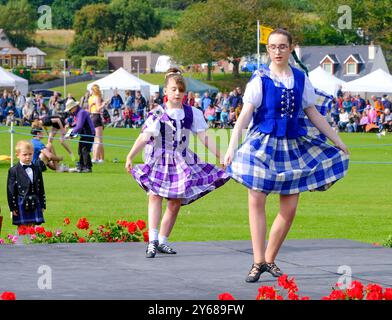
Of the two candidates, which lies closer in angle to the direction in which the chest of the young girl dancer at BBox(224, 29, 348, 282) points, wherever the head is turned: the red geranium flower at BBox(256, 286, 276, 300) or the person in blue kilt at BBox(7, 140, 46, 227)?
the red geranium flower

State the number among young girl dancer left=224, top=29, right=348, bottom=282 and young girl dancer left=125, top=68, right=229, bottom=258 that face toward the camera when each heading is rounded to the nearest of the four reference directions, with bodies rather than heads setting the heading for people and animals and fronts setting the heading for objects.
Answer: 2

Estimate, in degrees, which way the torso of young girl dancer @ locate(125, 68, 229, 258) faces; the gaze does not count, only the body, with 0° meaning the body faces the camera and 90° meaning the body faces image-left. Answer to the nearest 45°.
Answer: approximately 0°

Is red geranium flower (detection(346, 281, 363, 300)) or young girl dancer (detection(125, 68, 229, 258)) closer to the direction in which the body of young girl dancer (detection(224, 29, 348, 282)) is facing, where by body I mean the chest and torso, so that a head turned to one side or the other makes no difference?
the red geranium flower

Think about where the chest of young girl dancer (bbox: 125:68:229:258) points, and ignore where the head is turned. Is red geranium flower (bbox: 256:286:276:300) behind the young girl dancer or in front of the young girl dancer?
in front

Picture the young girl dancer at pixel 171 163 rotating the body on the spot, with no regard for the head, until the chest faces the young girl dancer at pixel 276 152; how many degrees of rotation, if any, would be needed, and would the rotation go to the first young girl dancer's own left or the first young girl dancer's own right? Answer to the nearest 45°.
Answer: approximately 45° to the first young girl dancer's own left

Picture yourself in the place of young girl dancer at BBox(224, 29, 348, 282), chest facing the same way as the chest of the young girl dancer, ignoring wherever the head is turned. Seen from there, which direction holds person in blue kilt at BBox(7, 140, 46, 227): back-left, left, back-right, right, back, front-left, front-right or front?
back-right

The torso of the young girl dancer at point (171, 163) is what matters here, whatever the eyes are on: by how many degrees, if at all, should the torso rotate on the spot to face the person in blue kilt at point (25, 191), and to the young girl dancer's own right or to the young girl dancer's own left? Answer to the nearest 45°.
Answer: approximately 135° to the young girl dancer's own right

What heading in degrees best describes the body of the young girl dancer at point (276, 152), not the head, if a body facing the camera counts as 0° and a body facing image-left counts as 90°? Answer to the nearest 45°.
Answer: approximately 0°

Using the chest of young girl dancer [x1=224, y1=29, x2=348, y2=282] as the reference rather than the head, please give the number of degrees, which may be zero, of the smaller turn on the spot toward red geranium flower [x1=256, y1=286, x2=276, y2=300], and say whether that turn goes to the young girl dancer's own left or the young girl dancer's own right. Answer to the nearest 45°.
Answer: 0° — they already face it
